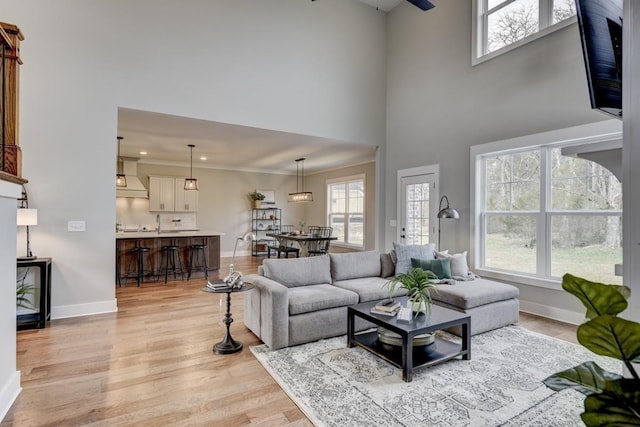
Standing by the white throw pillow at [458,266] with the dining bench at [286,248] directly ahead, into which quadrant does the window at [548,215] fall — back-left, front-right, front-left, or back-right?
back-right

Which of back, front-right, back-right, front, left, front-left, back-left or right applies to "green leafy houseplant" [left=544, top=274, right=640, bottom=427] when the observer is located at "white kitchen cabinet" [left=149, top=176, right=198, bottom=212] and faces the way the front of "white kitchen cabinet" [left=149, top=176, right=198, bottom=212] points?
front

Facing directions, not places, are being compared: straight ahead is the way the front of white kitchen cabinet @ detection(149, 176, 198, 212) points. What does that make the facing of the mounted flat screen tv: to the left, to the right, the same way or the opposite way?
to the right

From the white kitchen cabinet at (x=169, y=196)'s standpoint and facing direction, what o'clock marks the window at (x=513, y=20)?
The window is roughly at 11 o'clock from the white kitchen cabinet.

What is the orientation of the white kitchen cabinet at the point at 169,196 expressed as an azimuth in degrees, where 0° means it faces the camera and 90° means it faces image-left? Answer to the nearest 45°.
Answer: approximately 0°

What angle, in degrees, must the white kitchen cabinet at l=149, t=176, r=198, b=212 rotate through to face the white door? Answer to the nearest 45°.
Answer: approximately 45° to its left

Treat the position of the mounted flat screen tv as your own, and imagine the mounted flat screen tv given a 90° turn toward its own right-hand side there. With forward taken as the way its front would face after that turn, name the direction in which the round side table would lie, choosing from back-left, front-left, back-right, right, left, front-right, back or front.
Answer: front-left

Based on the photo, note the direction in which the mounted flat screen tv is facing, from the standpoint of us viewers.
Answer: facing the viewer and to the left of the viewer

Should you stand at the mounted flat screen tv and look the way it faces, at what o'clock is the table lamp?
The table lamp is roughly at 1 o'clock from the mounted flat screen tv.

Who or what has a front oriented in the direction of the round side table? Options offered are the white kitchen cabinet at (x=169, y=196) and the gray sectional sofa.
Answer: the white kitchen cabinet

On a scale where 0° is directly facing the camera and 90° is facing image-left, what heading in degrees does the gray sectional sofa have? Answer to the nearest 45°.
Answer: approximately 315°

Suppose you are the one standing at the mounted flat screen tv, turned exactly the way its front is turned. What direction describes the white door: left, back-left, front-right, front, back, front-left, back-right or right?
right

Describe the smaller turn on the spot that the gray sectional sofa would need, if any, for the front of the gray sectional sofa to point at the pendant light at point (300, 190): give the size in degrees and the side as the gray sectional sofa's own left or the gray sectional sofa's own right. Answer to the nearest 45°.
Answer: approximately 135° to the gray sectional sofa's own left

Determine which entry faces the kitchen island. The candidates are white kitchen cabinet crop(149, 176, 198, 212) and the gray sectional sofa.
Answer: the white kitchen cabinet
